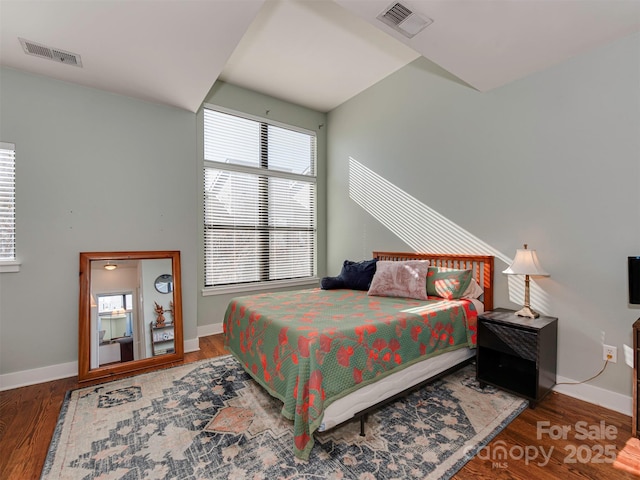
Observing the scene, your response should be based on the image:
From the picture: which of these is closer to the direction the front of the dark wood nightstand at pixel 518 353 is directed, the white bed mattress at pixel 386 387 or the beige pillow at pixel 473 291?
the white bed mattress

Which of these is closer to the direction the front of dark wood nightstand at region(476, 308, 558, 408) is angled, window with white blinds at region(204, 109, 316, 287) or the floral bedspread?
the floral bedspread

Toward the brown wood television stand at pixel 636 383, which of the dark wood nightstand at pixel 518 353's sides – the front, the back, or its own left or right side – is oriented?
left

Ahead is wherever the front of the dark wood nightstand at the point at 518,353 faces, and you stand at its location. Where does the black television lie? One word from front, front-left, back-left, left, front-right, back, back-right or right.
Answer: back-left

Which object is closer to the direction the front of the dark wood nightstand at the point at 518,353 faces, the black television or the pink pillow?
the pink pillow

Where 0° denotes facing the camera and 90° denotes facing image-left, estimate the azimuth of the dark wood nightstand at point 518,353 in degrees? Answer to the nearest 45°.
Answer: approximately 45°

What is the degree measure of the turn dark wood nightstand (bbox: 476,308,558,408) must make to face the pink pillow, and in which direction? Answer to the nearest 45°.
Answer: approximately 45° to its right

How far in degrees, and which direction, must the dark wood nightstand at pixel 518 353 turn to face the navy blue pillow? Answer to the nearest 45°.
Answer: approximately 45° to its right

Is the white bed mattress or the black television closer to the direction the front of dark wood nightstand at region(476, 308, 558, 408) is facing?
the white bed mattress

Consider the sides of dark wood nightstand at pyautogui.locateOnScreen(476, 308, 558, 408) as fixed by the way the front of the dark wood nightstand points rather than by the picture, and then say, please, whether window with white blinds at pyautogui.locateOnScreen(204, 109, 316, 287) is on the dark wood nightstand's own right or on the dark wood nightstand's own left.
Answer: on the dark wood nightstand's own right

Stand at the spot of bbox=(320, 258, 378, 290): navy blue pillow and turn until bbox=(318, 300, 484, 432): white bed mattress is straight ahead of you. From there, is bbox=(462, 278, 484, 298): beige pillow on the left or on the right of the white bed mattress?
left
